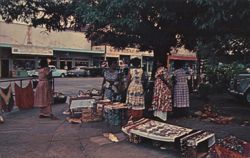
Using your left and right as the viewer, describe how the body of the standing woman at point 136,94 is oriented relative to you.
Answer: facing away from the viewer

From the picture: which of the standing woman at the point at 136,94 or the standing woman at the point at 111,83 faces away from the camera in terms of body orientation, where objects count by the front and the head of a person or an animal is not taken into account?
the standing woman at the point at 136,94

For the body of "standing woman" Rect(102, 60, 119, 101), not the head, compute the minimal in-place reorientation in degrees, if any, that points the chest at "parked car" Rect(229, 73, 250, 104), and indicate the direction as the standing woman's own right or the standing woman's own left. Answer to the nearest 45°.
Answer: approximately 135° to the standing woman's own left

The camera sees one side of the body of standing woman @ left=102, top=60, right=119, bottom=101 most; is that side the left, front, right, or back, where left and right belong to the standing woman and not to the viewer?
front

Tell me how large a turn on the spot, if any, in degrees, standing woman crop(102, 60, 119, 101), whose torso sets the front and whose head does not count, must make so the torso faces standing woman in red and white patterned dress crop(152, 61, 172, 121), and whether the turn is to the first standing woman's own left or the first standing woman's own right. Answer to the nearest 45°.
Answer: approximately 45° to the first standing woman's own left

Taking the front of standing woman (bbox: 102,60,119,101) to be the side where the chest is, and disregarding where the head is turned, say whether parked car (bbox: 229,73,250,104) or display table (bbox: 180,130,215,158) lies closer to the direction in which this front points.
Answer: the display table

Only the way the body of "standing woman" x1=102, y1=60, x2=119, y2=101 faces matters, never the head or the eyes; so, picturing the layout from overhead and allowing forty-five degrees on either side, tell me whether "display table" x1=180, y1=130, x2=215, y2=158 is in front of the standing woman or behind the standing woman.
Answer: in front

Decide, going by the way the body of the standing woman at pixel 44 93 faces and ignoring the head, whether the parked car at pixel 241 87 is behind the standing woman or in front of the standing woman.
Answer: in front
